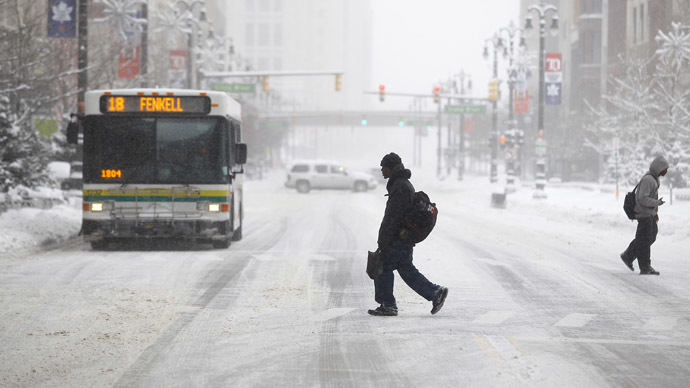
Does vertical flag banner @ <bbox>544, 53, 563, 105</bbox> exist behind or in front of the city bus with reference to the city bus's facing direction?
behind

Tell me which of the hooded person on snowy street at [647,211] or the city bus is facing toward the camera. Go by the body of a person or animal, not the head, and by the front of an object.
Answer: the city bus

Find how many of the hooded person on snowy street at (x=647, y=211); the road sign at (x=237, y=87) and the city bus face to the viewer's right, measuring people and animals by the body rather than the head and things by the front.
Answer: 1

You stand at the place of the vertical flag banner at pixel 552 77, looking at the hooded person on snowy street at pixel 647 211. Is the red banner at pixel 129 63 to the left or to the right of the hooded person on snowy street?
right

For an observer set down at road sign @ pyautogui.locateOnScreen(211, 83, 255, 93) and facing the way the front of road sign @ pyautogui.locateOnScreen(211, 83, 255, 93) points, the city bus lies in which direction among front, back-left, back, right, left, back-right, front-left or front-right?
front

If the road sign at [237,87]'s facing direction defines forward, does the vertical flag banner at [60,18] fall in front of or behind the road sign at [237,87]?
in front

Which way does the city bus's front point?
toward the camera

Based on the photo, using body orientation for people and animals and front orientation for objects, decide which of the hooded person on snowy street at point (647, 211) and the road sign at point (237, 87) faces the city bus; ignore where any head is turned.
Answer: the road sign

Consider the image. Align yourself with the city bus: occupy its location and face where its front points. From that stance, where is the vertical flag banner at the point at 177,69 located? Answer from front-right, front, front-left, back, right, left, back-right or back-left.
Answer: back

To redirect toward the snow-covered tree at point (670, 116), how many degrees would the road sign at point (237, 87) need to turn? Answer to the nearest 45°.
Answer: approximately 45° to its left

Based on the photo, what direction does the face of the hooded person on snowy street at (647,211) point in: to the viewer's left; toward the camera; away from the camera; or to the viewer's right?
to the viewer's right

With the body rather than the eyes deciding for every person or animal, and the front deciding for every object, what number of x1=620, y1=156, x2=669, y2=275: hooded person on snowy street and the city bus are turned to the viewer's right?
1

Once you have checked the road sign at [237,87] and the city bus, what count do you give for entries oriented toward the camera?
2

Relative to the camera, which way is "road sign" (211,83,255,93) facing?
toward the camera

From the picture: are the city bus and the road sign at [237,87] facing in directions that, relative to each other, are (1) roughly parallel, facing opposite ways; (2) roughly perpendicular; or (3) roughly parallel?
roughly parallel
